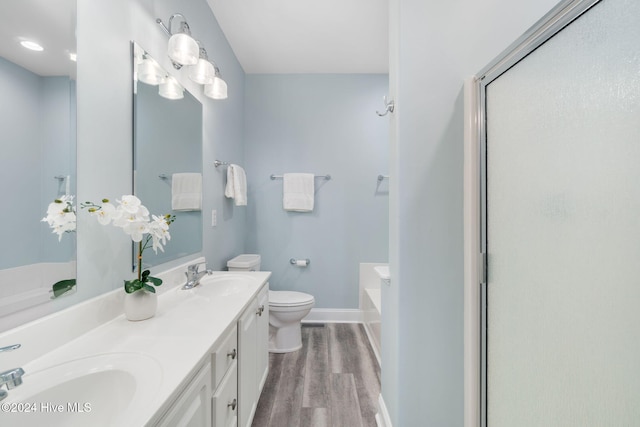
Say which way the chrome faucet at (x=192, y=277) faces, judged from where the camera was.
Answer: facing to the right of the viewer

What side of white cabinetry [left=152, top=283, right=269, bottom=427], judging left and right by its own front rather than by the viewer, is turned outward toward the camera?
right

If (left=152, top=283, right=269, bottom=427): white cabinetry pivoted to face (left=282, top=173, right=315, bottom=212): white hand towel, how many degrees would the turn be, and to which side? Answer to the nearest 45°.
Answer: approximately 45° to its left

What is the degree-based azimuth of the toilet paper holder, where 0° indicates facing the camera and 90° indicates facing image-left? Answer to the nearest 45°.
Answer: approximately 0°

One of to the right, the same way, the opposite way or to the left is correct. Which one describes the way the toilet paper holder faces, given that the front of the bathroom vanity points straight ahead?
to the right
